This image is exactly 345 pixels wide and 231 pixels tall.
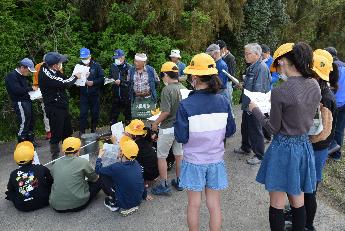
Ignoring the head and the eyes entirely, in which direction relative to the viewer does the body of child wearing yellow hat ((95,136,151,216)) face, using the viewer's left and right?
facing away from the viewer and to the left of the viewer

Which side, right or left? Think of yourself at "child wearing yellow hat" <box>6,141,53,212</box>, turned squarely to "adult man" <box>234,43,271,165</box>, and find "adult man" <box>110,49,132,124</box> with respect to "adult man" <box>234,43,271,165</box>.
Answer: left

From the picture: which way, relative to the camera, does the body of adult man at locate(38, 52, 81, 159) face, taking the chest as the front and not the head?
to the viewer's right

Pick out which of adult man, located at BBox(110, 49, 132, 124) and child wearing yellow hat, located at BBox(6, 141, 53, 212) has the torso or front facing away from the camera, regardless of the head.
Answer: the child wearing yellow hat

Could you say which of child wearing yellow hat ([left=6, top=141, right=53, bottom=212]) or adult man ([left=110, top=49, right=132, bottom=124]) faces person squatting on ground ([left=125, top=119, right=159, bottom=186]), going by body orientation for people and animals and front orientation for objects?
the adult man

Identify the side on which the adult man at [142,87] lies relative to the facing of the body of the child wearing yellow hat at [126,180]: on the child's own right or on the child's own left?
on the child's own right

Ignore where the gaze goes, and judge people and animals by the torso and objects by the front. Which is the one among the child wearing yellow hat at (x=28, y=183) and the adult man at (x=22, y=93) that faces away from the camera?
the child wearing yellow hat

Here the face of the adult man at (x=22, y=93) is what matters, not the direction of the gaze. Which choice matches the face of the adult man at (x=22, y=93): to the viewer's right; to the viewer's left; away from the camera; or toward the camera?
to the viewer's right

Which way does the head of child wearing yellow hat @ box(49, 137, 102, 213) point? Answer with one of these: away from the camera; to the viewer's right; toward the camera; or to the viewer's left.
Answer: away from the camera

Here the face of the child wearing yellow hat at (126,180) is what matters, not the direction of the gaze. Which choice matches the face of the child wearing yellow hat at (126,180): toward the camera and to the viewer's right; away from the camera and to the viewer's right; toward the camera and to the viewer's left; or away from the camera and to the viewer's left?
away from the camera and to the viewer's left

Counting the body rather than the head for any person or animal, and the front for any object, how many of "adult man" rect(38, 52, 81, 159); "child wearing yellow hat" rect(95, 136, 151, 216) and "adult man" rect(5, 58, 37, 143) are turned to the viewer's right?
2

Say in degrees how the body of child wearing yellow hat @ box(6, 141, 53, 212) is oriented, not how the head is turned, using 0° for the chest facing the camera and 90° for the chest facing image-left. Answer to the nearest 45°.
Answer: approximately 180°
